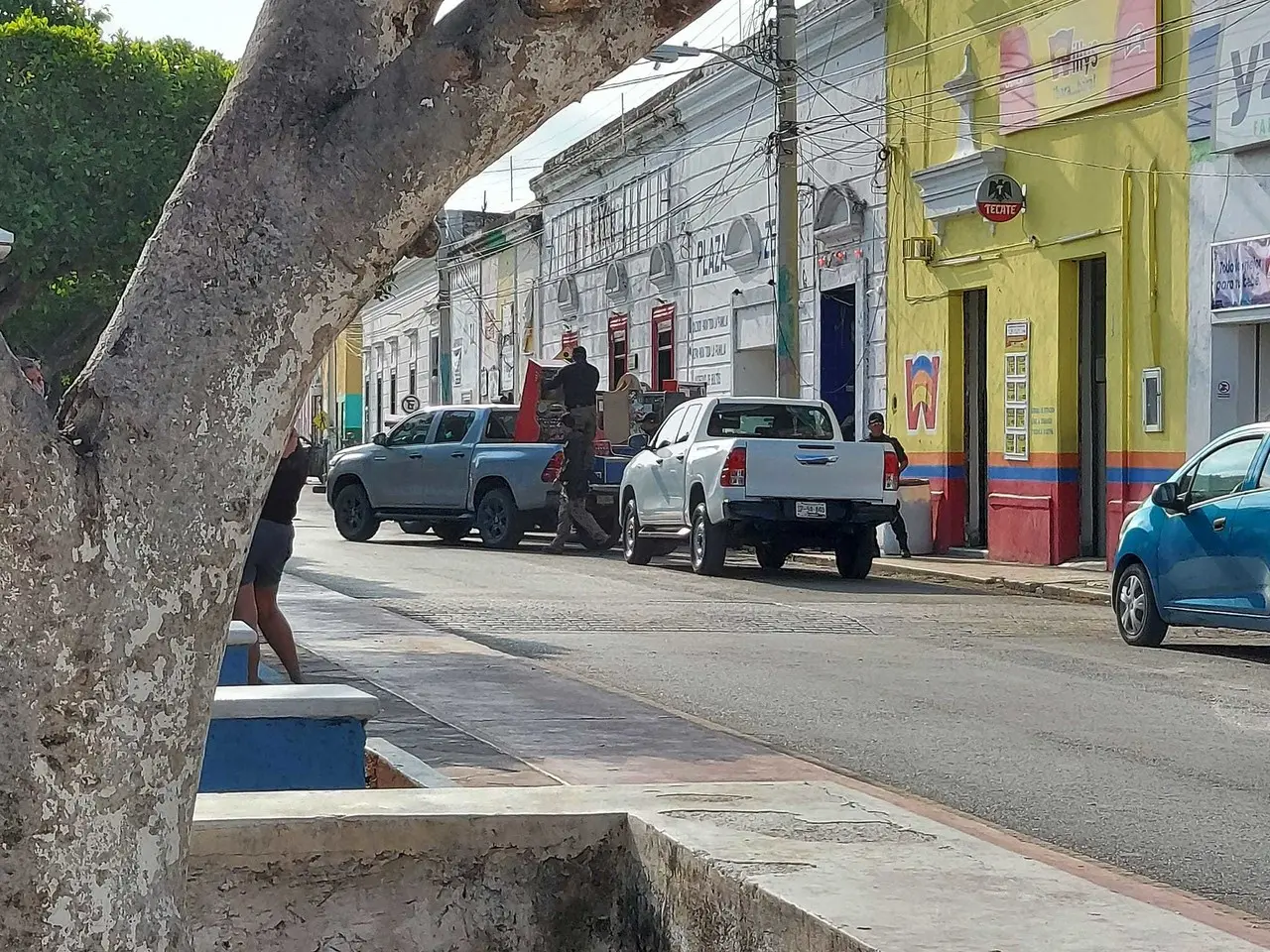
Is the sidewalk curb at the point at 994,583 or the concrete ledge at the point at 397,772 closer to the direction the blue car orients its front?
the sidewalk curb

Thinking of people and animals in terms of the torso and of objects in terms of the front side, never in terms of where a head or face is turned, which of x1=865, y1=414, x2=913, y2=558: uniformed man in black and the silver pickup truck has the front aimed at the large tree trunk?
the uniformed man in black

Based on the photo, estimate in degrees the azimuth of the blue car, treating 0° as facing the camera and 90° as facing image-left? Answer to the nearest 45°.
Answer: approximately 135°

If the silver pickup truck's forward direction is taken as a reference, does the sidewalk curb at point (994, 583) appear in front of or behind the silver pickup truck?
behind

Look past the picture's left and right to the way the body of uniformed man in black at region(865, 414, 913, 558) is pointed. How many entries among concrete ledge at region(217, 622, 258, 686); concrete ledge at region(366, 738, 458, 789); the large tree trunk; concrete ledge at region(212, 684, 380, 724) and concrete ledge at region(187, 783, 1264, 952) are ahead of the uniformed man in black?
5

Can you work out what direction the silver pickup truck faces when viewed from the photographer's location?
facing away from the viewer and to the left of the viewer

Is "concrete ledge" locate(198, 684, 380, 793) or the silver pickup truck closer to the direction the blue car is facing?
the silver pickup truck

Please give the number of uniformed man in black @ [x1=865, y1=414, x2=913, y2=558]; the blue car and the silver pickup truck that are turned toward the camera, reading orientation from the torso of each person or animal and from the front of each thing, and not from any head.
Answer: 1

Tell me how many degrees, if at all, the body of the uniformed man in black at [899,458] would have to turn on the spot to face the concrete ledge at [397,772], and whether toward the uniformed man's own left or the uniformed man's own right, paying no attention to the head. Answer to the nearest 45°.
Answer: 0° — they already face it

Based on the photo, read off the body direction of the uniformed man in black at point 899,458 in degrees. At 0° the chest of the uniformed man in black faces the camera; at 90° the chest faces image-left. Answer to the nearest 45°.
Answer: approximately 0°

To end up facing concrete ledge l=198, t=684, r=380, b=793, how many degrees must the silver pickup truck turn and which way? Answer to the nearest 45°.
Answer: approximately 135° to its left
